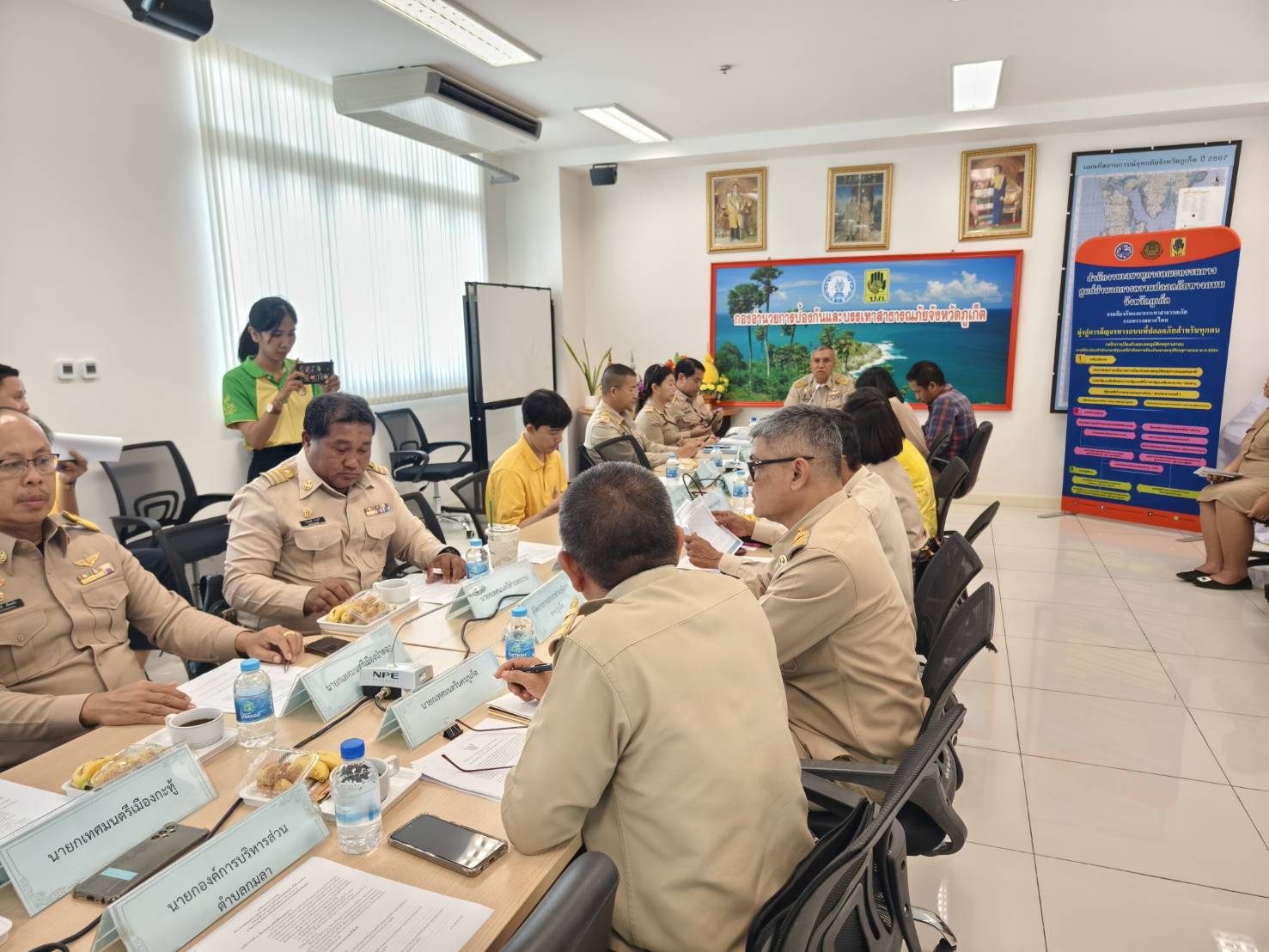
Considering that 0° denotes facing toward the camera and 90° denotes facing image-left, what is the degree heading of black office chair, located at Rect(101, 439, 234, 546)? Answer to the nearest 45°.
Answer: approximately 315°

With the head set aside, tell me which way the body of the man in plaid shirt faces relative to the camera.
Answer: to the viewer's left

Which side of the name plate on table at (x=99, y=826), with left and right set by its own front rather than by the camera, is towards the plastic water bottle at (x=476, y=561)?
left

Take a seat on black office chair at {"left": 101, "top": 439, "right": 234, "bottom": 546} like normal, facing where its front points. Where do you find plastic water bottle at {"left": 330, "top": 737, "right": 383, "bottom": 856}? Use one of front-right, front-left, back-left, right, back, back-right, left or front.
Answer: front-right

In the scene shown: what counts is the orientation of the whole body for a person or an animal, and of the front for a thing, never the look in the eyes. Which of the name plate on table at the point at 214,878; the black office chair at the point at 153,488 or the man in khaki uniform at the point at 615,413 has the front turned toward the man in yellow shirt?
the black office chair

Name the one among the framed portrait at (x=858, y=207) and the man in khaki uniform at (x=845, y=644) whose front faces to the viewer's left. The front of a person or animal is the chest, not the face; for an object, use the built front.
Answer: the man in khaki uniform

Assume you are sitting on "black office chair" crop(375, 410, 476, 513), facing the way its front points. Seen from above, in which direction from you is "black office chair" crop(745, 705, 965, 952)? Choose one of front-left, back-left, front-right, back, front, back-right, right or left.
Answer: front-right

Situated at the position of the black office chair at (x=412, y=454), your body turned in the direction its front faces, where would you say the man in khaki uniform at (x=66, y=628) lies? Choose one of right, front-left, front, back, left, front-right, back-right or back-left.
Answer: front-right

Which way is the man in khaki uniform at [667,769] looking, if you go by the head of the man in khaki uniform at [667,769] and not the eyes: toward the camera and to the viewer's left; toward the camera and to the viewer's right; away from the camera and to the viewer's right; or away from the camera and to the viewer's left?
away from the camera and to the viewer's left

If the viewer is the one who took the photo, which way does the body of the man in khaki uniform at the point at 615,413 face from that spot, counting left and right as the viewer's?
facing to the right of the viewer

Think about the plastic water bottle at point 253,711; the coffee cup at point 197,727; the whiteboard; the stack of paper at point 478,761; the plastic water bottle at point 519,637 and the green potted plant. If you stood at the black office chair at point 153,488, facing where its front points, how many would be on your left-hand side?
2

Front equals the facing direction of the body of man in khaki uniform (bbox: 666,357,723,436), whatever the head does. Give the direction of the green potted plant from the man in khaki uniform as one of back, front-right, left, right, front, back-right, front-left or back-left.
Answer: back
